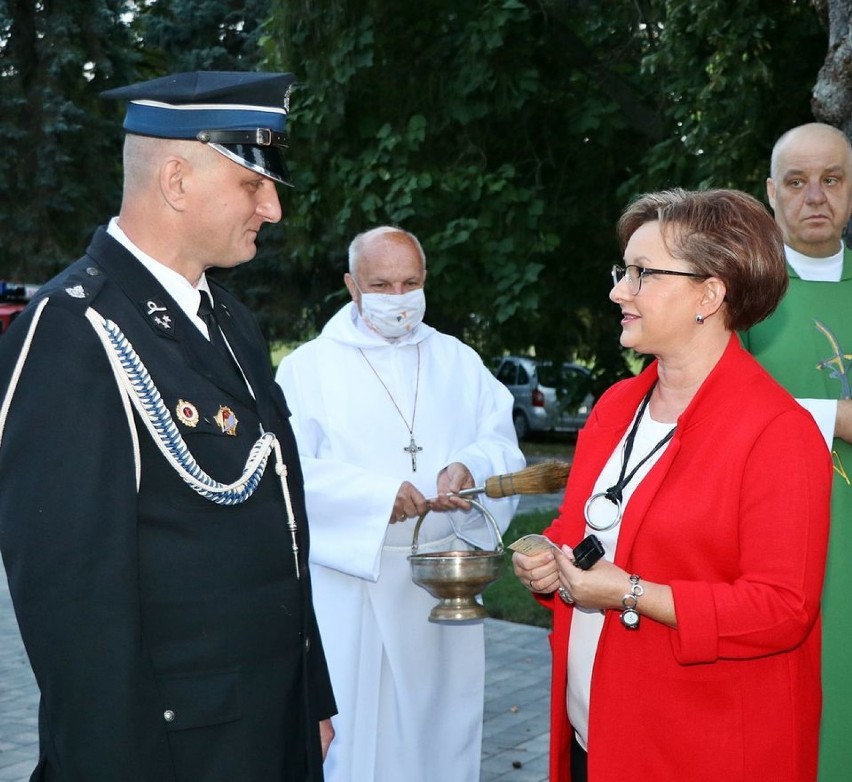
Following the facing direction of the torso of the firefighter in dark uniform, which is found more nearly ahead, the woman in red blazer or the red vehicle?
the woman in red blazer

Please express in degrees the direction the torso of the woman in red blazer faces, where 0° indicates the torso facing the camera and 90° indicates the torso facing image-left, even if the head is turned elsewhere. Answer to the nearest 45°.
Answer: approximately 45°

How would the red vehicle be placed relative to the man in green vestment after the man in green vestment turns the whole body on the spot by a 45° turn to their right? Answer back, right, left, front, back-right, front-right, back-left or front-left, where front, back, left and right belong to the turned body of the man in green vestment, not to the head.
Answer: right

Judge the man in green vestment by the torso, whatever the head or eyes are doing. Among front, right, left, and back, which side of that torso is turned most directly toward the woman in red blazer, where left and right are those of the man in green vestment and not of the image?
front

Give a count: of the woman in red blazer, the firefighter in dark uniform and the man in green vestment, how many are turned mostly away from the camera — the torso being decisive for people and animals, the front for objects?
0

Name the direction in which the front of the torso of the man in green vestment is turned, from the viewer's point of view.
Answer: toward the camera

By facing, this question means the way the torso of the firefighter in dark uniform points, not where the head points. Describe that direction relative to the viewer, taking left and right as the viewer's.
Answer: facing the viewer and to the right of the viewer

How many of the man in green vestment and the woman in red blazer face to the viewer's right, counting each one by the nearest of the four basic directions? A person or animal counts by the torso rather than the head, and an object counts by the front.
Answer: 0

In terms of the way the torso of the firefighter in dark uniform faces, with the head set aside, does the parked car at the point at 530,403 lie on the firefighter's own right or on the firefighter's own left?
on the firefighter's own left

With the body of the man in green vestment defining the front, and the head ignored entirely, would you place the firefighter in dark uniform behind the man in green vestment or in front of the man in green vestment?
in front

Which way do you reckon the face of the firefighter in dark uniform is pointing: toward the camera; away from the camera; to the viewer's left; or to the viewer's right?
to the viewer's right

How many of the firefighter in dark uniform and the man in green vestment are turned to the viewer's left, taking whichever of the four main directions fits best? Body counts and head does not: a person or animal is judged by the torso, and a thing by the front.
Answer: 0

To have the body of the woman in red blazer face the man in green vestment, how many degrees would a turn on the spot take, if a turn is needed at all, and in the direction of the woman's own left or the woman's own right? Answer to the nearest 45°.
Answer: approximately 135° to the woman's own right

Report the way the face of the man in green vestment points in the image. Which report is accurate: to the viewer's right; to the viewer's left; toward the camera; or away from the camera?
toward the camera

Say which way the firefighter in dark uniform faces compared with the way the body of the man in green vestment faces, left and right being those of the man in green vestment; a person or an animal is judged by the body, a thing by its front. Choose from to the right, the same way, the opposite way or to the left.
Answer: to the left

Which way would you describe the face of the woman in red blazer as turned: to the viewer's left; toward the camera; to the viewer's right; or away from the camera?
to the viewer's left
